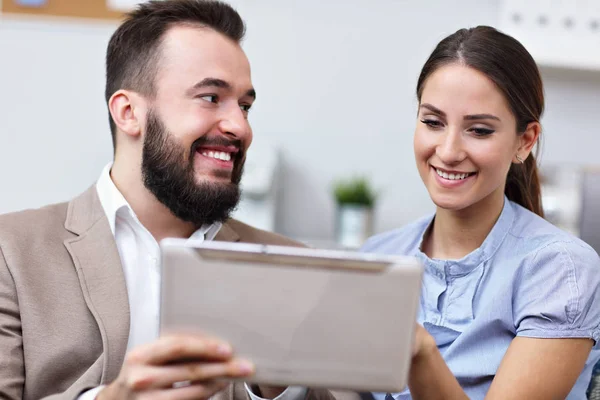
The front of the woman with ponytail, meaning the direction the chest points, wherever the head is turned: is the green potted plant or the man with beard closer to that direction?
the man with beard

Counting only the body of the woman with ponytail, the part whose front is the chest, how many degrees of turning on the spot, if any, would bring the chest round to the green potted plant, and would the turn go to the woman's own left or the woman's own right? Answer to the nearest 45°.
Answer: approximately 135° to the woman's own right

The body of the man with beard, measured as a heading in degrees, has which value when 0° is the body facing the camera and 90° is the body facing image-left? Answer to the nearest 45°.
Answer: approximately 315°

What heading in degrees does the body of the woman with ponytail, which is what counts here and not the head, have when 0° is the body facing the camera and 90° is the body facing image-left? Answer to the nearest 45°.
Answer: approximately 45°

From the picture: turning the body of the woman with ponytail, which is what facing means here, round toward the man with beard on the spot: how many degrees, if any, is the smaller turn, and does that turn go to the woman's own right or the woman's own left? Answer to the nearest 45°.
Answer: approximately 45° to the woman's own right
